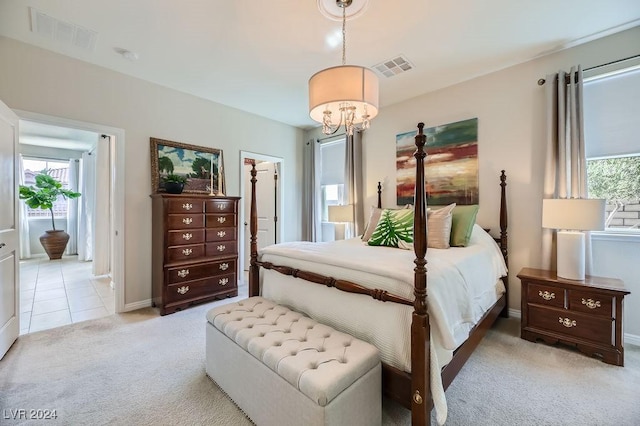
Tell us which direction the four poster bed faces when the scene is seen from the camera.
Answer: facing the viewer and to the left of the viewer

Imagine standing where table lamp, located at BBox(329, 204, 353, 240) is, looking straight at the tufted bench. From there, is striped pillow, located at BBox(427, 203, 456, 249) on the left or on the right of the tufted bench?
left

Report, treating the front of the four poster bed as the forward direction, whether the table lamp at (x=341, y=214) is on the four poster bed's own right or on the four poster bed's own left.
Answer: on the four poster bed's own right

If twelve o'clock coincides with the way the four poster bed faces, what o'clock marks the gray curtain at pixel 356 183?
The gray curtain is roughly at 4 o'clock from the four poster bed.

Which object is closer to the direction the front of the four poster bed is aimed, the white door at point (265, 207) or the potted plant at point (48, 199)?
the potted plant

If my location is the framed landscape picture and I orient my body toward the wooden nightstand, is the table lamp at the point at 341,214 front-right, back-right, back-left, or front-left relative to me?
front-left

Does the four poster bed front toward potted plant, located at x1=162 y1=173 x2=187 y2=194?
no

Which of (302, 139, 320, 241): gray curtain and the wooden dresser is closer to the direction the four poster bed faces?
the wooden dresser

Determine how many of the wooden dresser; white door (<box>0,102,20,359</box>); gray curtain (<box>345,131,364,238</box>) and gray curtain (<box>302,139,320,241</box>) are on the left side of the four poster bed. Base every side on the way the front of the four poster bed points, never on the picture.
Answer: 0

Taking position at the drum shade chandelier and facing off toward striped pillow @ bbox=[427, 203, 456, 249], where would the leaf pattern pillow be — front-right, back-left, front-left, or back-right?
front-left

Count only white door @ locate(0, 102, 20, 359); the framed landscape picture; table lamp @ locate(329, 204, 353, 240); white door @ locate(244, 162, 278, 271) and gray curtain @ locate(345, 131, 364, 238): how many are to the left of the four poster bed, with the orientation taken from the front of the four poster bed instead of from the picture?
0

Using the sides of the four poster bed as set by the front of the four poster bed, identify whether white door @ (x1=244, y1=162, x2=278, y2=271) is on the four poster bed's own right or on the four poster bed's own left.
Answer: on the four poster bed's own right

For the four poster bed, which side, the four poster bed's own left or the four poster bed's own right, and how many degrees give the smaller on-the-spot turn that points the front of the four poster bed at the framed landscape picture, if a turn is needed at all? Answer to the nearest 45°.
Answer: approximately 90° to the four poster bed's own right

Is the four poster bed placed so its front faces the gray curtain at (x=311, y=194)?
no

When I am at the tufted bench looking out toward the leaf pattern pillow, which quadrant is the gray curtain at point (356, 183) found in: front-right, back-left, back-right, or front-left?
front-left

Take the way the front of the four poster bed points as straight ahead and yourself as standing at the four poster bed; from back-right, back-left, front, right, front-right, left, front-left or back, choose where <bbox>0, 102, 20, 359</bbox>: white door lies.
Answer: front-right

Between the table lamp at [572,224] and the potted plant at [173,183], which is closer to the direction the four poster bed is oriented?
the potted plant

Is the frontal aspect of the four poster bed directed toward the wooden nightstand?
no
